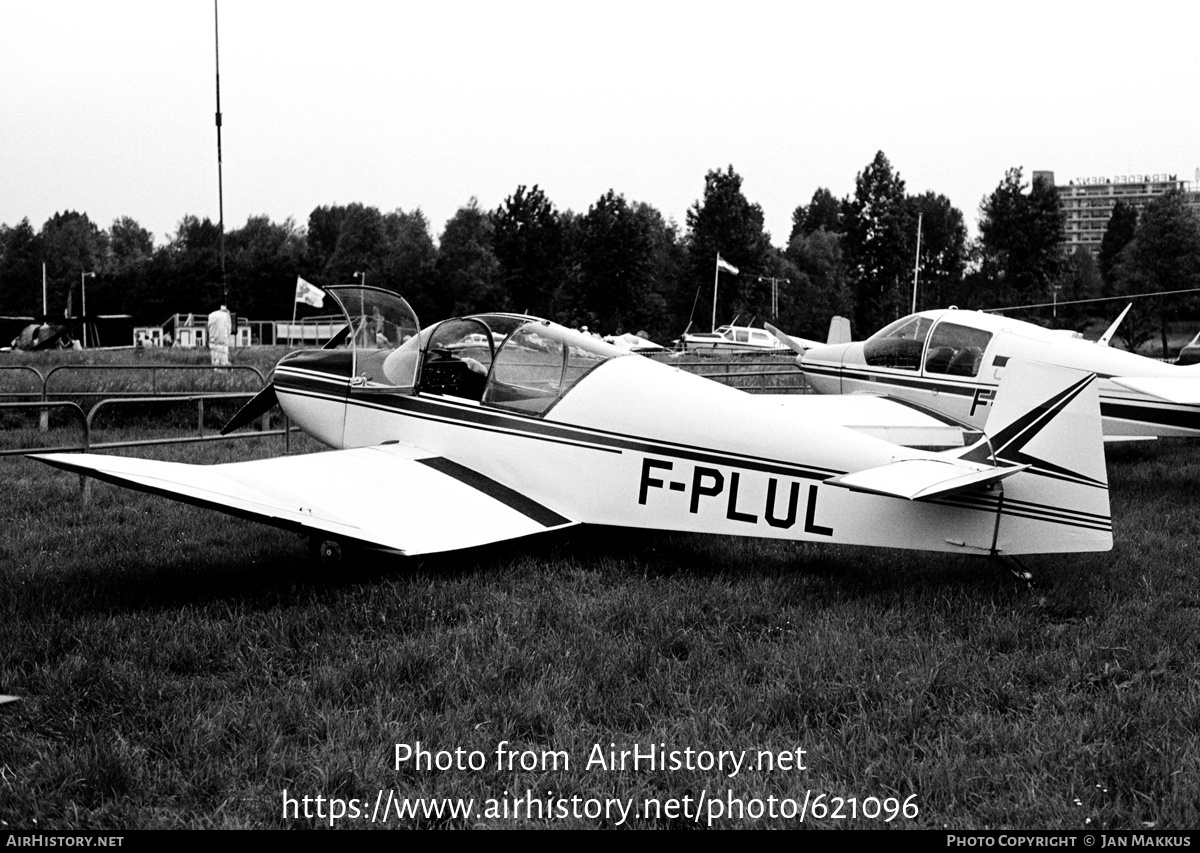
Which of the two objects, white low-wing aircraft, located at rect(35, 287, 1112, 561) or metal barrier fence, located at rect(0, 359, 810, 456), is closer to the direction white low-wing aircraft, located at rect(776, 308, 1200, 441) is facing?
the metal barrier fence

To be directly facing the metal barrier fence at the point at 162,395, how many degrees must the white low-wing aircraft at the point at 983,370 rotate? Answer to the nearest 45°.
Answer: approximately 45° to its left

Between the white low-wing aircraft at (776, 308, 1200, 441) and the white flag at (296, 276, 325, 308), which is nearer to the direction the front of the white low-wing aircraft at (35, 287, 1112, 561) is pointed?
the white flag

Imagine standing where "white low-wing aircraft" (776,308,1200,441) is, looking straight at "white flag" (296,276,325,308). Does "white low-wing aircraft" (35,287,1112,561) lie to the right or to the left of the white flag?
left

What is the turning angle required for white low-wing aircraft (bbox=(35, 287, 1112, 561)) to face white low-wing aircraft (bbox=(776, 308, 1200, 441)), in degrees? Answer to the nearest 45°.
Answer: approximately 90° to its right

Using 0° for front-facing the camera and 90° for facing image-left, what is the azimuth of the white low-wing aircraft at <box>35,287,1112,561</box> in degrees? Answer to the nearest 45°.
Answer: approximately 135°

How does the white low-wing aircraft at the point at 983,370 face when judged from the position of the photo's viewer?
facing away from the viewer and to the left of the viewer
